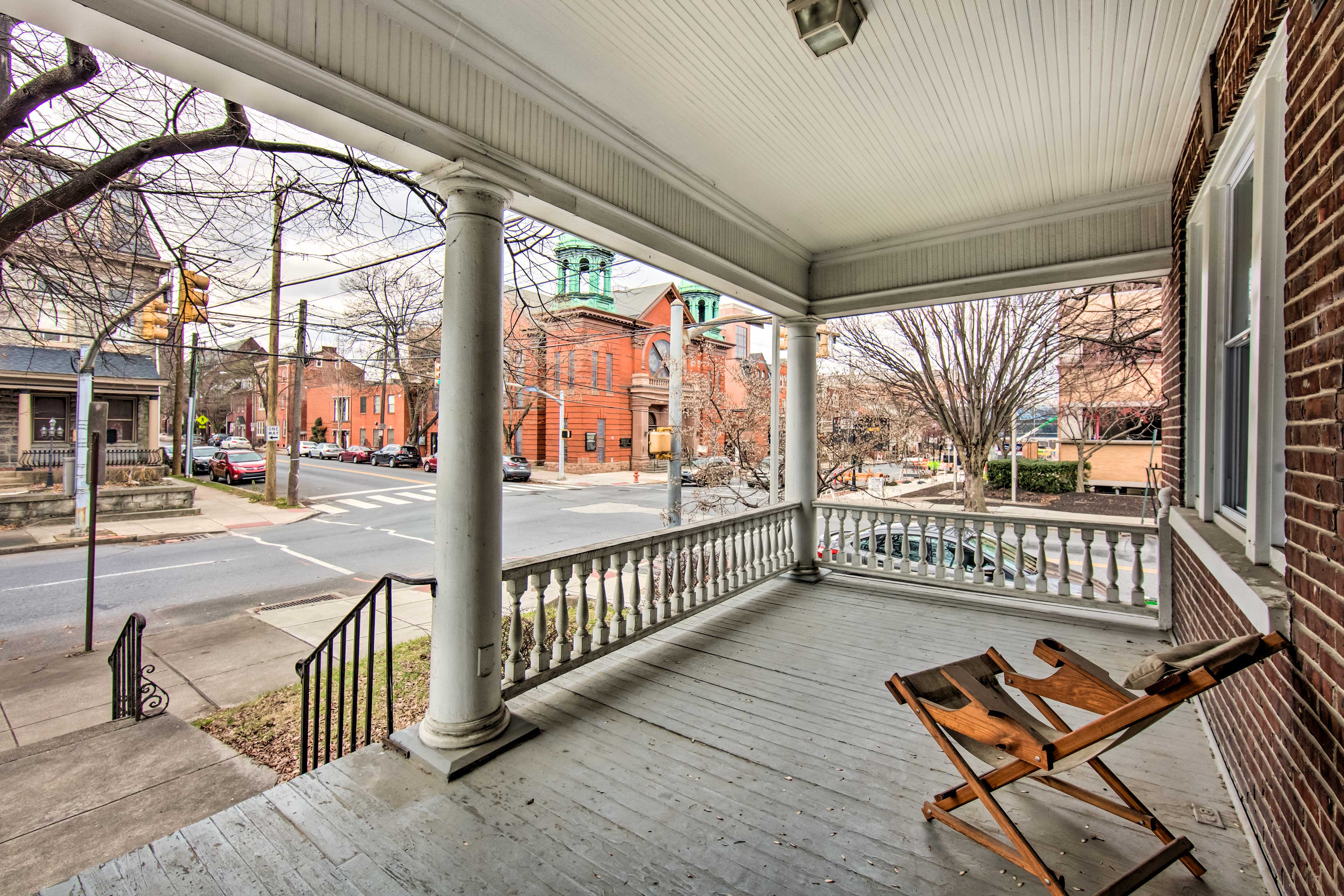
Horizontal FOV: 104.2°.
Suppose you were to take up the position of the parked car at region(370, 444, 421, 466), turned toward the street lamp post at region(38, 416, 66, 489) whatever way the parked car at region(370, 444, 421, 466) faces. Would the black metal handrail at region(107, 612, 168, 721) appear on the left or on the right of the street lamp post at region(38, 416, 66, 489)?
left

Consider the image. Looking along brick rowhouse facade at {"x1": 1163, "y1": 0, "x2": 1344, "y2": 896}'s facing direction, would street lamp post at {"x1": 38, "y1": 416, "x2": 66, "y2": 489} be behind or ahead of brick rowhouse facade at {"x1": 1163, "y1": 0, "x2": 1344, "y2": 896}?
ahead

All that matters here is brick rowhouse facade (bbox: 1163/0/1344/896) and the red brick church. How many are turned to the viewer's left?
1

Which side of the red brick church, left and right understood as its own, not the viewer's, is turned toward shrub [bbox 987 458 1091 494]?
front

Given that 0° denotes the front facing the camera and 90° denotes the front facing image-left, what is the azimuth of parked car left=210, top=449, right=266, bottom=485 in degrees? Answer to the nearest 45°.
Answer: approximately 315°

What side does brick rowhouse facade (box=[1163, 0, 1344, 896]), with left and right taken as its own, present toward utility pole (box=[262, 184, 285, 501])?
front

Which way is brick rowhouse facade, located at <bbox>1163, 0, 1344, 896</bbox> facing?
to the viewer's left

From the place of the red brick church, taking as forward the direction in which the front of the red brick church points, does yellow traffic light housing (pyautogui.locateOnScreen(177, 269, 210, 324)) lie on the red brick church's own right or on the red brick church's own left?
on the red brick church's own right

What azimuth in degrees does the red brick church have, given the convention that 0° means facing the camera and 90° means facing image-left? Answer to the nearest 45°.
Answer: approximately 315°

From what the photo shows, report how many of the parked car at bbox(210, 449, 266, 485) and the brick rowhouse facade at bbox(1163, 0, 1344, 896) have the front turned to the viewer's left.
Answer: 1

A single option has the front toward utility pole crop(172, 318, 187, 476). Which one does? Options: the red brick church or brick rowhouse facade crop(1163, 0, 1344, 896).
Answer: the brick rowhouse facade

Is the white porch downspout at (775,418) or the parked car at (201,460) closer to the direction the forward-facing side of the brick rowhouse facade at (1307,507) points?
the parked car

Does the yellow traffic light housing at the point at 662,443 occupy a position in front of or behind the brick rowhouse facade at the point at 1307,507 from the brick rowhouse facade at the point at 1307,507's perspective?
in front

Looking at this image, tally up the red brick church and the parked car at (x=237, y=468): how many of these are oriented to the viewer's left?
0

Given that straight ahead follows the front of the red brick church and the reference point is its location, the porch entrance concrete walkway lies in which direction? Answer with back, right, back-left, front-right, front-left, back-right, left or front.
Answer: front-right

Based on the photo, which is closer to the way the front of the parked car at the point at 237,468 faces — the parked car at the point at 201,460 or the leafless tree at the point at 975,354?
the leafless tree
